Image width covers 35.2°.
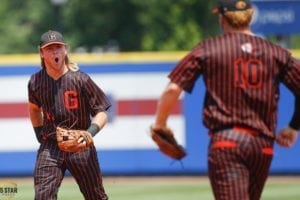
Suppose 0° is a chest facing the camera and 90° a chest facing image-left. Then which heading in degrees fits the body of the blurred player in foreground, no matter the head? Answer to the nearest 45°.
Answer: approximately 180°

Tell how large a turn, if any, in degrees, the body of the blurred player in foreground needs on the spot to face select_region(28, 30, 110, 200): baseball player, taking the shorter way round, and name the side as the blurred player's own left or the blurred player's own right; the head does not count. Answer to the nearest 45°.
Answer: approximately 45° to the blurred player's own left
